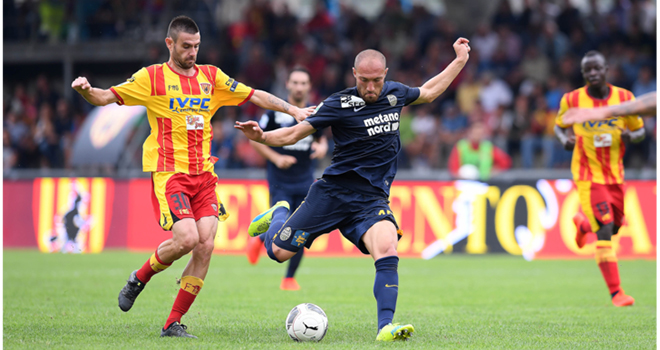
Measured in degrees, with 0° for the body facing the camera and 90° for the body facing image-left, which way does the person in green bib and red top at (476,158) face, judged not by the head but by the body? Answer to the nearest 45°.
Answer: approximately 0°

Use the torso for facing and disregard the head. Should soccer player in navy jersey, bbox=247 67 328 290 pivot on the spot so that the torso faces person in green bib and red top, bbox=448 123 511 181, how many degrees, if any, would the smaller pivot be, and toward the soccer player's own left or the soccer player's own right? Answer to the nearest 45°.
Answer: approximately 135° to the soccer player's own left

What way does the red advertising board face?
toward the camera

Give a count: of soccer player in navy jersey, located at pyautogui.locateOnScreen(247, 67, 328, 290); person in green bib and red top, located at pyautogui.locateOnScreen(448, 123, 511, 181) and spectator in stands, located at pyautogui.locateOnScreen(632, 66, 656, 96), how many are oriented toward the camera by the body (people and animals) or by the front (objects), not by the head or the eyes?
3

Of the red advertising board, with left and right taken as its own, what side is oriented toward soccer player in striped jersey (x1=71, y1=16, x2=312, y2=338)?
front

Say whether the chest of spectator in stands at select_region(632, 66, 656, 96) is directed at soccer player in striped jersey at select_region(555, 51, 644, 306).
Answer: yes

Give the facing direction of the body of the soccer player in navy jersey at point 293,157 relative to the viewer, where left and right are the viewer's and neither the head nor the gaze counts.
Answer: facing the viewer

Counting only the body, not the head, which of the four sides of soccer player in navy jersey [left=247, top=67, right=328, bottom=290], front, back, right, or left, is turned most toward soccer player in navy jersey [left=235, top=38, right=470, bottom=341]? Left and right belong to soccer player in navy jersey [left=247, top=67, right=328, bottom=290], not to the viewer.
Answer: front

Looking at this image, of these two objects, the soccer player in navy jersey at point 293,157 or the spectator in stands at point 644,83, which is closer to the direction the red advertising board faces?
the soccer player in navy jersey

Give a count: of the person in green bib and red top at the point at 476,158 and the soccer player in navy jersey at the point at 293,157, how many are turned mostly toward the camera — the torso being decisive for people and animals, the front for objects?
2

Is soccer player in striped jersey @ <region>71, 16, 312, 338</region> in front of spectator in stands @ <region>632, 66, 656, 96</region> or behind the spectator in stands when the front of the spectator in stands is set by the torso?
in front

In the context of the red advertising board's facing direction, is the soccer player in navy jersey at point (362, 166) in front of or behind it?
in front
